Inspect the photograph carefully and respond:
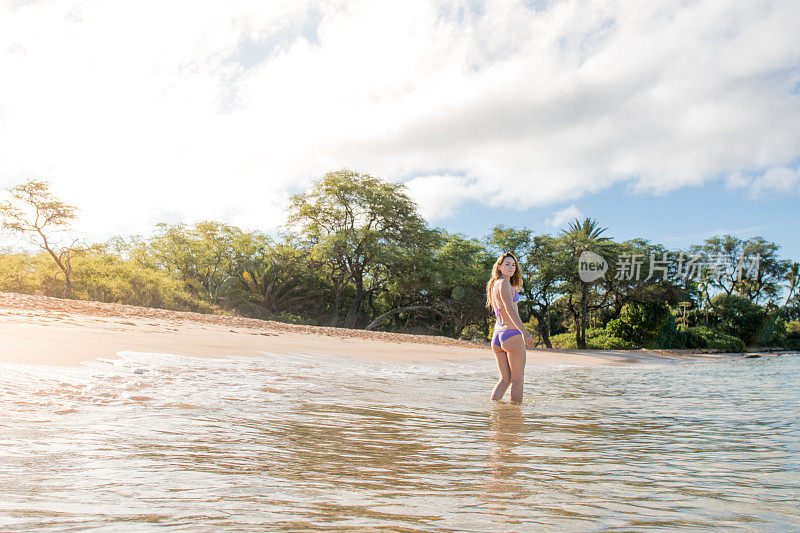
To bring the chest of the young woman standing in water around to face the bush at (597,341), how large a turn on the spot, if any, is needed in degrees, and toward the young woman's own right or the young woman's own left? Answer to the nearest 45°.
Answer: approximately 45° to the young woman's own left

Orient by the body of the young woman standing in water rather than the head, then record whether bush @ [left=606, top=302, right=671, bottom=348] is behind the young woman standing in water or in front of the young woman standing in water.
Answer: in front

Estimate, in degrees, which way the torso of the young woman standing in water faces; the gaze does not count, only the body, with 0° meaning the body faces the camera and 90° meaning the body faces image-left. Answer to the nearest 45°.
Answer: approximately 225°

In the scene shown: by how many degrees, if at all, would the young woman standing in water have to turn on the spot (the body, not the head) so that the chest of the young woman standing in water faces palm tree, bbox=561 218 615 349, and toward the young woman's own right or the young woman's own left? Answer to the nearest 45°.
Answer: approximately 45° to the young woman's own left
